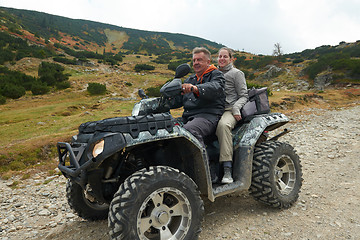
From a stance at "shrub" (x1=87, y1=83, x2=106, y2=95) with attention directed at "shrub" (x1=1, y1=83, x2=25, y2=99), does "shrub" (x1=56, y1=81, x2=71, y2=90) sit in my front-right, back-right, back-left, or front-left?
front-right

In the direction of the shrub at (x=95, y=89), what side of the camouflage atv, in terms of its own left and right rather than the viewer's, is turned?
right

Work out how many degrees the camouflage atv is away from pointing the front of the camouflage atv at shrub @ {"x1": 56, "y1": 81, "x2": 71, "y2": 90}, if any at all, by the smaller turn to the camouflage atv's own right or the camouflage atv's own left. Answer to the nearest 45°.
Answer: approximately 90° to the camouflage atv's own right

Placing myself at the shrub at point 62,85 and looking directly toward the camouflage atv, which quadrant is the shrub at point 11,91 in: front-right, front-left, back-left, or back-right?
front-right

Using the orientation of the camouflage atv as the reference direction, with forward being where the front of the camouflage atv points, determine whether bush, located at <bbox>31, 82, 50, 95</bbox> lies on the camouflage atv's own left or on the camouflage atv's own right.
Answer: on the camouflage atv's own right

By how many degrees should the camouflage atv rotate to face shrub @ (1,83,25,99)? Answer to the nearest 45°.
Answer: approximately 90° to its right

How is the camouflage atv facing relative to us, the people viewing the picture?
facing the viewer and to the left of the viewer

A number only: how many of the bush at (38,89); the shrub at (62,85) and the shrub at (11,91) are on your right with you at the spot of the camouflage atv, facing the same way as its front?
3
